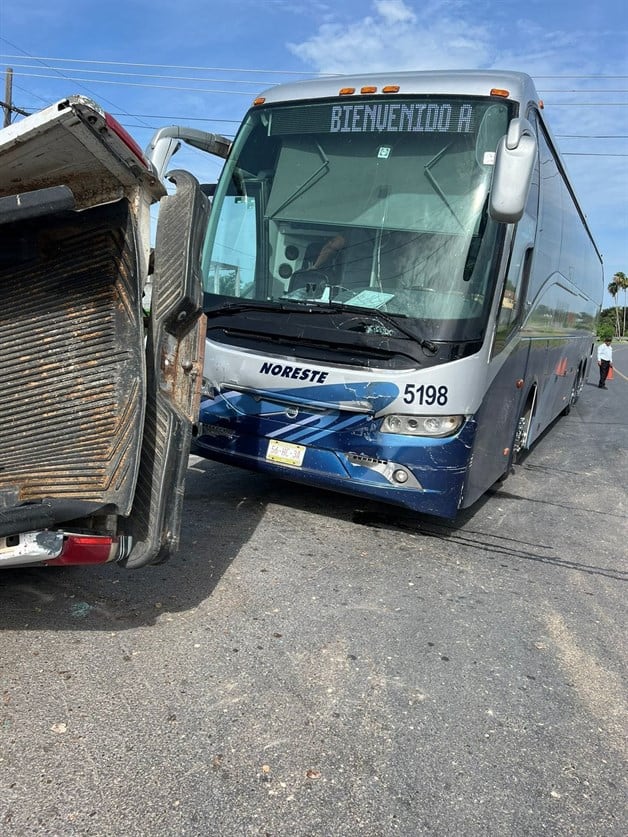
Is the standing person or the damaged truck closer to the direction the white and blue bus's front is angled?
the damaged truck

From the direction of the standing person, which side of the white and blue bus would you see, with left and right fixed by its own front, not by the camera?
back

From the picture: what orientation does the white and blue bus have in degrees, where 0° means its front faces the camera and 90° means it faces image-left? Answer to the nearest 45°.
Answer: approximately 45°

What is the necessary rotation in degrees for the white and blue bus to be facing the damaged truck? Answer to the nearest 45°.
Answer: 0° — it already faces it
